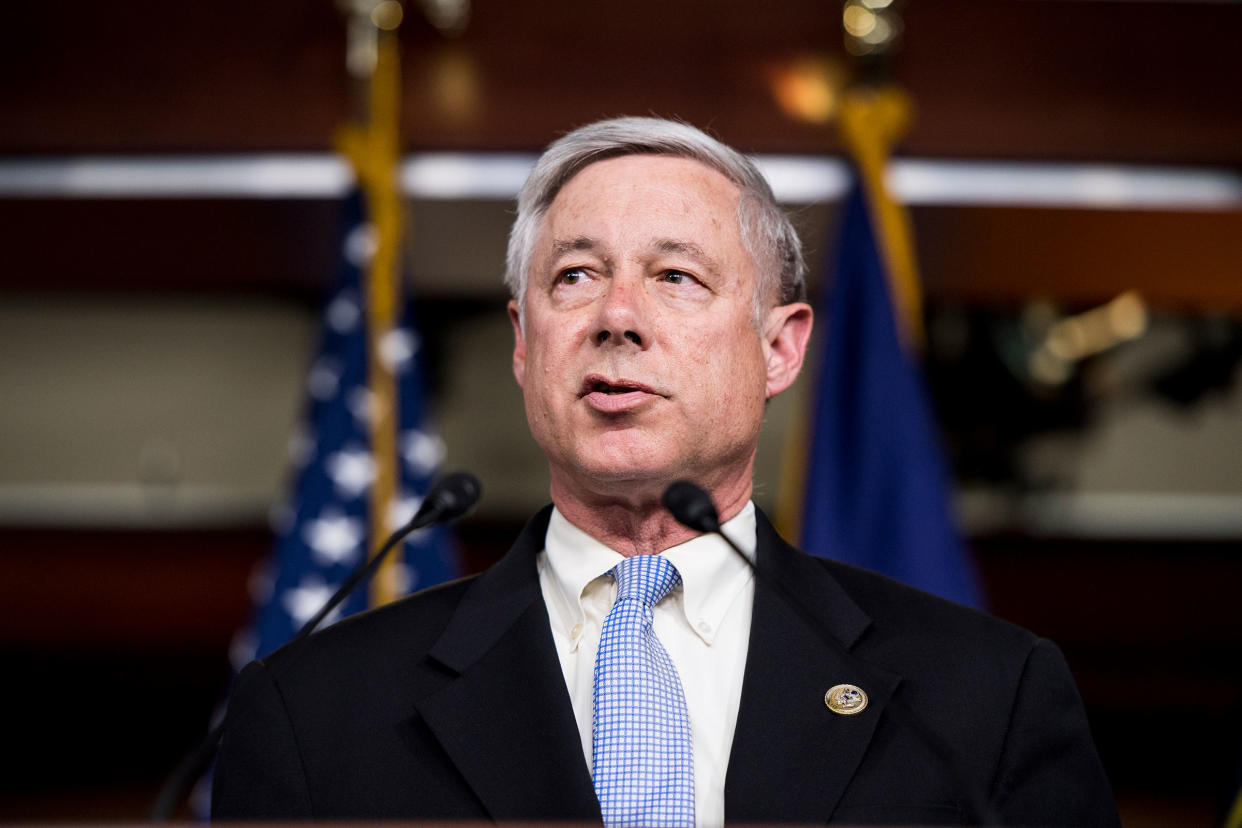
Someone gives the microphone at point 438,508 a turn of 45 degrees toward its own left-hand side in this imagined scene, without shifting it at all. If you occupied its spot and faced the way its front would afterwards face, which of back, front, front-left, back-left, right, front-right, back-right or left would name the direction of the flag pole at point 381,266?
front-left

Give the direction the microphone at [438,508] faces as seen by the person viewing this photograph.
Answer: facing to the right of the viewer

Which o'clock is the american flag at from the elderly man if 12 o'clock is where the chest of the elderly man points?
The american flag is roughly at 5 o'clock from the elderly man.

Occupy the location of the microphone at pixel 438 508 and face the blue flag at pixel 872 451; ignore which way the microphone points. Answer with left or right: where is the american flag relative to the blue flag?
left

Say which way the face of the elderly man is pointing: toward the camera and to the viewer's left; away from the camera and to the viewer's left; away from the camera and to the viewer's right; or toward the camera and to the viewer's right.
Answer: toward the camera and to the viewer's left

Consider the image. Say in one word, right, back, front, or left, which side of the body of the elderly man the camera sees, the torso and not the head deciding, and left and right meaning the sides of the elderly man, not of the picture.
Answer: front

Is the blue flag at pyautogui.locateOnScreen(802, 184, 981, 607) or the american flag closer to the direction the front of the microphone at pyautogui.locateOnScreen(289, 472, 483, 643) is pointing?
the blue flag

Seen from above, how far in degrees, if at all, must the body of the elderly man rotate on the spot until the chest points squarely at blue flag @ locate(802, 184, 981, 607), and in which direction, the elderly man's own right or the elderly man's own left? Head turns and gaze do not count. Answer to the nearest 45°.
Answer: approximately 180°
